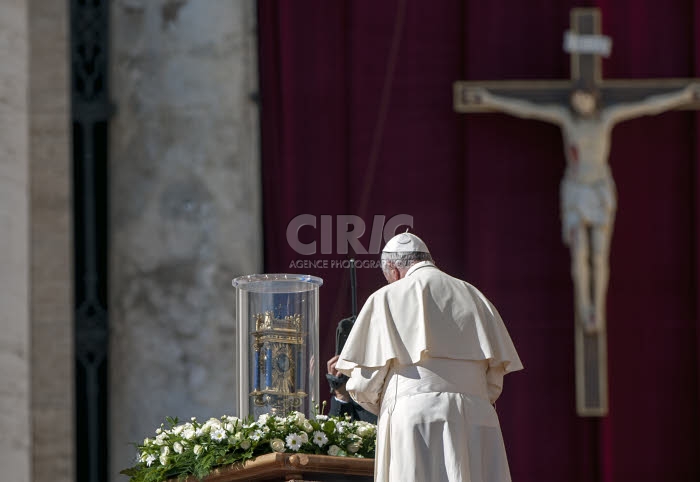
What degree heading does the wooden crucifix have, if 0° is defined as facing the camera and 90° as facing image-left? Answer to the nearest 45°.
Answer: approximately 0°

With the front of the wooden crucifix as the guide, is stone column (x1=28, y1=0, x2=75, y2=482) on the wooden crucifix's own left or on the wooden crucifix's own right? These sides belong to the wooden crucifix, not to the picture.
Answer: on the wooden crucifix's own right

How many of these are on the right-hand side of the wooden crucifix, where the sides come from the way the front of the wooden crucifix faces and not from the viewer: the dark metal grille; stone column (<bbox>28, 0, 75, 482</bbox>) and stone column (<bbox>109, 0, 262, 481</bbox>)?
3

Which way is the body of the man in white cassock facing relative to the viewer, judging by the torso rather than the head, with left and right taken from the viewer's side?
facing away from the viewer and to the left of the viewer

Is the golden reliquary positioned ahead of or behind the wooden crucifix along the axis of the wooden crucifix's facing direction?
ahead

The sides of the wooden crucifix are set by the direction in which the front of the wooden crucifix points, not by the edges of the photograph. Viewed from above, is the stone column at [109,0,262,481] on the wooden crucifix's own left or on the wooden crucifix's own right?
on the wooden crucifix's own right

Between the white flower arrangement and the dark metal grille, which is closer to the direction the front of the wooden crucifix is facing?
the white flower arrangement

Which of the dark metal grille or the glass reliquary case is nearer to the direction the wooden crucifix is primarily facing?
the glass reliquary case

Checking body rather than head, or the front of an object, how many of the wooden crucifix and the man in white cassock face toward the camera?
1

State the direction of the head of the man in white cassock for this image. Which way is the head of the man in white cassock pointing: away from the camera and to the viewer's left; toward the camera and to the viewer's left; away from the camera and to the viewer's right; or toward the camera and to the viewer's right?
away from the camera and to the viewer's left

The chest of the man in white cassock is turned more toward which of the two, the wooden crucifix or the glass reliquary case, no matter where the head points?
the glass reliquary case

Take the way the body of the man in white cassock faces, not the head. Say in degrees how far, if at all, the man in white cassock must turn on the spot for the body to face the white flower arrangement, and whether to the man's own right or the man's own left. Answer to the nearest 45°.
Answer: approximately 45° to the man's own left

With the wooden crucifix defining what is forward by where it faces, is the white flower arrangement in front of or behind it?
in front
